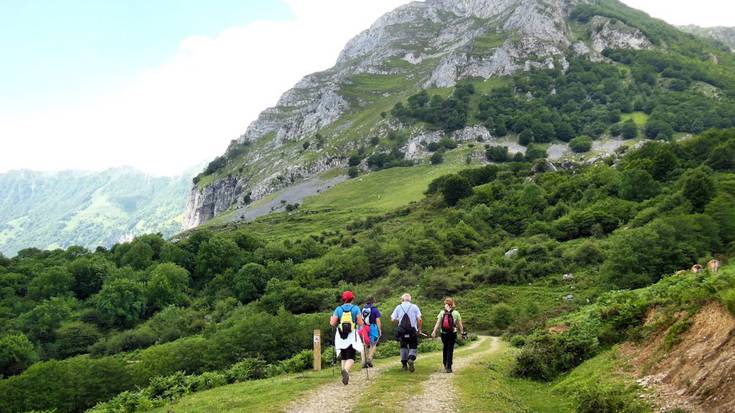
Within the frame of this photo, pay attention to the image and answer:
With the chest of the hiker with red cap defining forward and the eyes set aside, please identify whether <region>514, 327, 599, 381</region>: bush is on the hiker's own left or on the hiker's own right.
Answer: on the hiker's own right

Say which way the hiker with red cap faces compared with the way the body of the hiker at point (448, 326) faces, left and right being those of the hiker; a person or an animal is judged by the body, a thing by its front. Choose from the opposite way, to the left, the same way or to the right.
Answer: the same way

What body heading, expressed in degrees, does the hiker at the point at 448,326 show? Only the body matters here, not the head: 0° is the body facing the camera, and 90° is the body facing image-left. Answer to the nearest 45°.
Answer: approximately 180°

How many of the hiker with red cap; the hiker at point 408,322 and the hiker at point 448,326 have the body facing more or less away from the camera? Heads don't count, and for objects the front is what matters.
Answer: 3

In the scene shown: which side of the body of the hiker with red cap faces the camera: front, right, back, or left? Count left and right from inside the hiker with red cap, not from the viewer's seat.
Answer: back

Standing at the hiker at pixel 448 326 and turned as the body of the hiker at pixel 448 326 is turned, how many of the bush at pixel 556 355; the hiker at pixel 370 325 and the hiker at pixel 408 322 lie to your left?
2

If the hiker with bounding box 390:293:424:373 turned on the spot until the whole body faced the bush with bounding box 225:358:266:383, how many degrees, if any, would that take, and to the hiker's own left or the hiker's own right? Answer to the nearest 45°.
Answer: approximately 45° to the hiker's own left

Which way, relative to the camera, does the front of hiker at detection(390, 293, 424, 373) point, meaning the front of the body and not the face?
away from the camera

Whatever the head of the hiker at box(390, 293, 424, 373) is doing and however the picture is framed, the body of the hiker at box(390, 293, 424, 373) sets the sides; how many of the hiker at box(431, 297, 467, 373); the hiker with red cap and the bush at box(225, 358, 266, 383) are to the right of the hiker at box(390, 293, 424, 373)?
1

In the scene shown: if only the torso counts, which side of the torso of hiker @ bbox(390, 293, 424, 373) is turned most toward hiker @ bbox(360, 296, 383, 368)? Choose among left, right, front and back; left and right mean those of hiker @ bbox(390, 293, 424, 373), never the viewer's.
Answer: left

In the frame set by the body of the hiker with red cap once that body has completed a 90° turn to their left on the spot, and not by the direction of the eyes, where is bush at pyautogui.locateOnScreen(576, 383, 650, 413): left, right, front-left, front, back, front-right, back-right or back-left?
back-left

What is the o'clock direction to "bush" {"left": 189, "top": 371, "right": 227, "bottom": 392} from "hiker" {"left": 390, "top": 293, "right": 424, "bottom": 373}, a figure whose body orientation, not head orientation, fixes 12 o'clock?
The bush is roughly at 8 o'clock from the hiker.

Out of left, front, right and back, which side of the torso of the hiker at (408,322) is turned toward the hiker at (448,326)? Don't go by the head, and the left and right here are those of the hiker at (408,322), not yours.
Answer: right

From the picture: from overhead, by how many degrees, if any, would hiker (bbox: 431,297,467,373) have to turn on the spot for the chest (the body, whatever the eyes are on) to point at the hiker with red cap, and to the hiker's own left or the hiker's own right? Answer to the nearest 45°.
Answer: approximately 135° to the hiker's own left

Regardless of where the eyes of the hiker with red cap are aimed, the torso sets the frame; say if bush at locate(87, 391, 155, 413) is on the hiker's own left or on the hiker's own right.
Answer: on the hiker's own left
